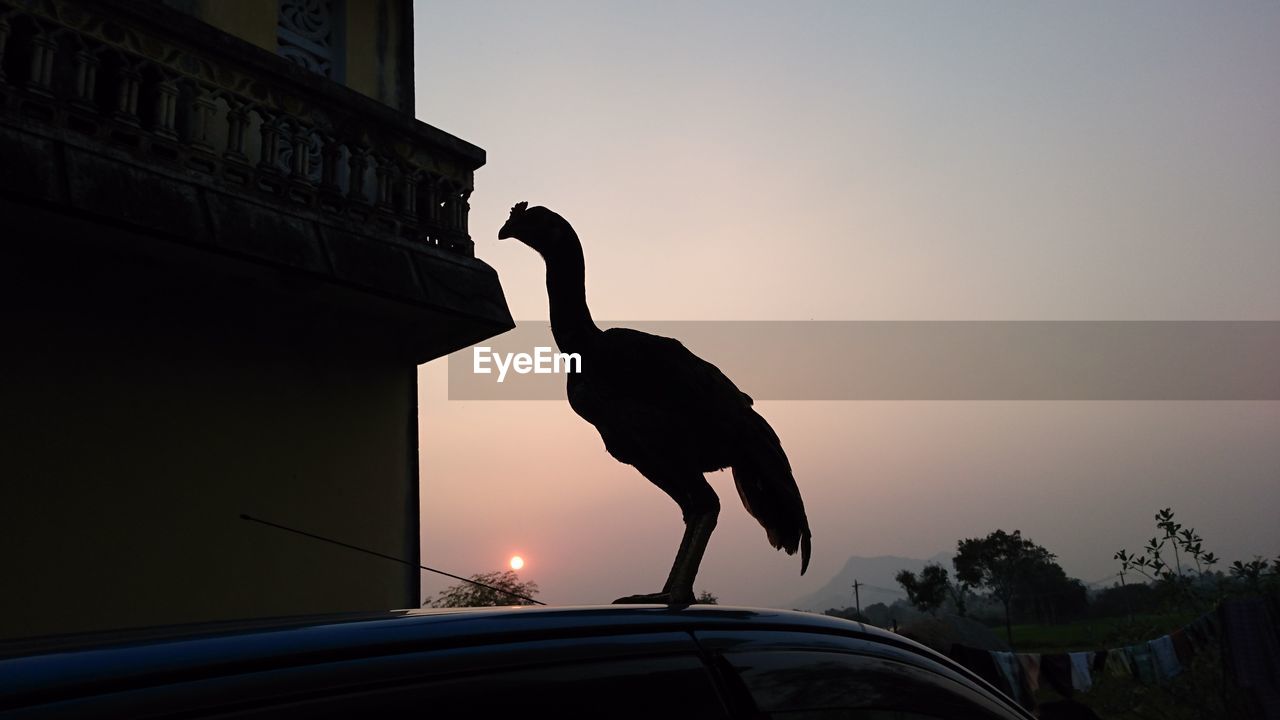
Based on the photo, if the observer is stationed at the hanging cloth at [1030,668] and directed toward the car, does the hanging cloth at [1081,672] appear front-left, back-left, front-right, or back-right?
back-left

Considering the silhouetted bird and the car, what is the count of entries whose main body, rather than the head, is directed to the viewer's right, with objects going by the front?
1

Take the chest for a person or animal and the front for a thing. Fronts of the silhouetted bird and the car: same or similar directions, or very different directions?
very different directions

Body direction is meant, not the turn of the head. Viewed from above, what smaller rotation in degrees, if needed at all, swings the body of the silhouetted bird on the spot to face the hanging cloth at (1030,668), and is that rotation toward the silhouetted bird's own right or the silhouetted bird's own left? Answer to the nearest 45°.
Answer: approximately 135° to the silhouetted bird's own right

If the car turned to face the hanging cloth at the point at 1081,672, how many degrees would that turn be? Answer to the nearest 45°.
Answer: approximately 45° to its left

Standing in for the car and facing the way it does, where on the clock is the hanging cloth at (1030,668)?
The hanging cloth is roughly at 10 o'clock from the car.

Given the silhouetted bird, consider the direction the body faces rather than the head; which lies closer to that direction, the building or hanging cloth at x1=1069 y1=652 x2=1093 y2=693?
the building

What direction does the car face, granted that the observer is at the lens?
facing to the right of the viewer

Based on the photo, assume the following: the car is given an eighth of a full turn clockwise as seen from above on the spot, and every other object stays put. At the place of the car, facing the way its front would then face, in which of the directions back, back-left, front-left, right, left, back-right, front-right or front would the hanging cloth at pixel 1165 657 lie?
left

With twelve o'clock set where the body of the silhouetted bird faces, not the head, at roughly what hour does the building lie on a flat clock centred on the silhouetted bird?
The building is roughly at 1 o'clock from the silhouetted bird.

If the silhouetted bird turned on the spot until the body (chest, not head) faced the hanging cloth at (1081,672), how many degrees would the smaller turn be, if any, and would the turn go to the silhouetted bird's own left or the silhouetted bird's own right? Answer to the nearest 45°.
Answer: approximately 135° to the silhouetted bird's own right

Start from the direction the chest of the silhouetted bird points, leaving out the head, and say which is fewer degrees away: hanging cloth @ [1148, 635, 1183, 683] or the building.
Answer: the building

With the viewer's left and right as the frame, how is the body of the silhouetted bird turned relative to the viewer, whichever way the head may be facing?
facing to the left of the viewer
